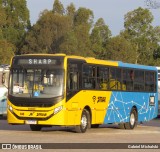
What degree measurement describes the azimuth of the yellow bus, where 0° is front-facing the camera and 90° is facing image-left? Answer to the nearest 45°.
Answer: approximately 45°
